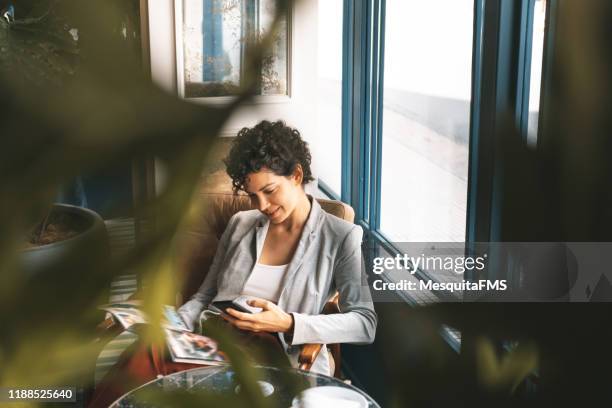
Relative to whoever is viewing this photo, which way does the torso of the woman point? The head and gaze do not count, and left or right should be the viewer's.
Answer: facing the viewer and to the left of the viewer

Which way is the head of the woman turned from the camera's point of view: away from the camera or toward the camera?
toward the camera

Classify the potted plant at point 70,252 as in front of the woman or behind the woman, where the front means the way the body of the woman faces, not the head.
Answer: in front
